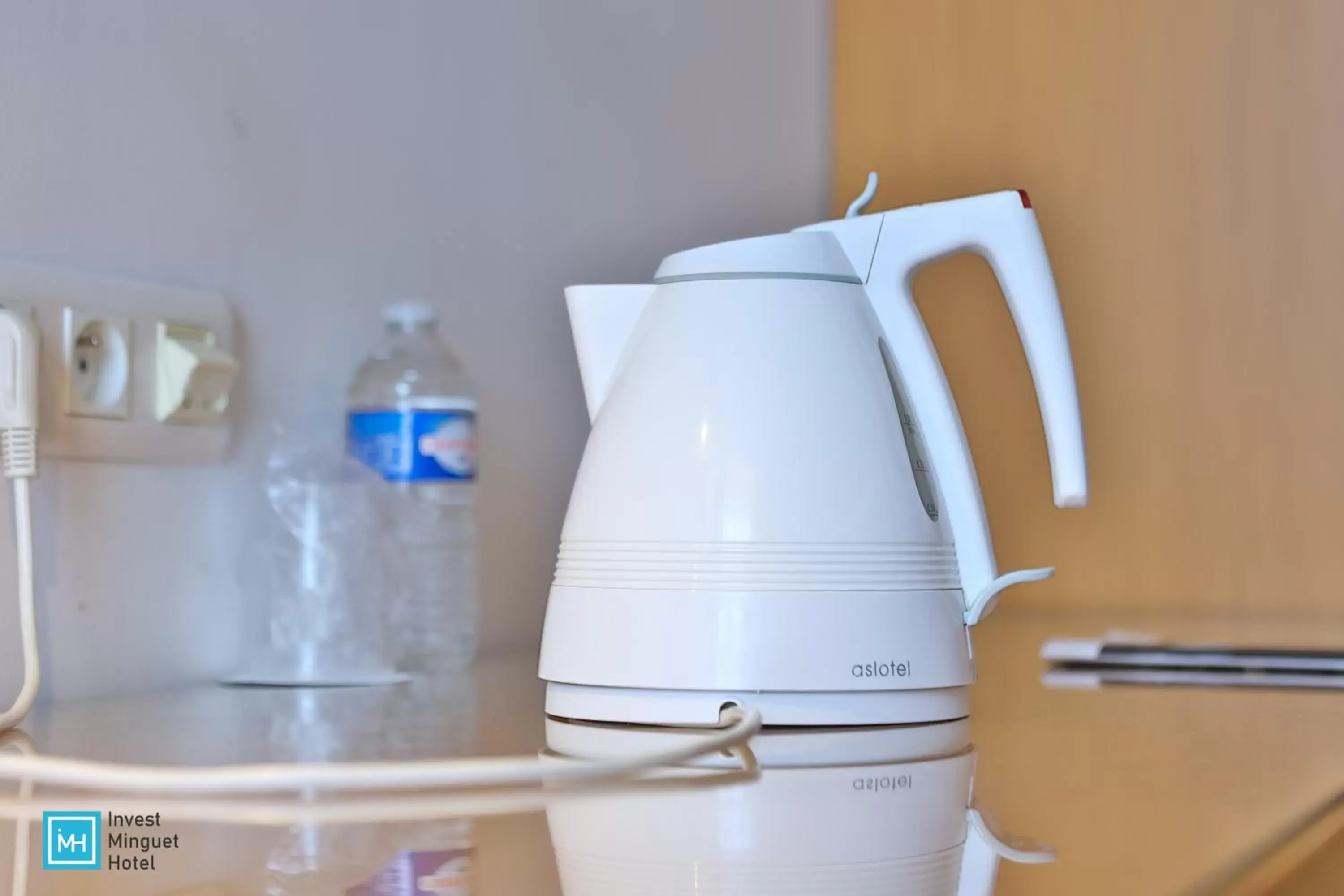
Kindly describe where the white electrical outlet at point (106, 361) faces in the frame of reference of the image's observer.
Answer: facing the viewer and to the right of the viewer

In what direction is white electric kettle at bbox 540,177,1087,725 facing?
to the viewer's left

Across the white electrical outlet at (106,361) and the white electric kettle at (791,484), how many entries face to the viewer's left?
1

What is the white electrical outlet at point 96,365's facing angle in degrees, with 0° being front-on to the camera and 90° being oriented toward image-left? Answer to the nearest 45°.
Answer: approximately 315°
